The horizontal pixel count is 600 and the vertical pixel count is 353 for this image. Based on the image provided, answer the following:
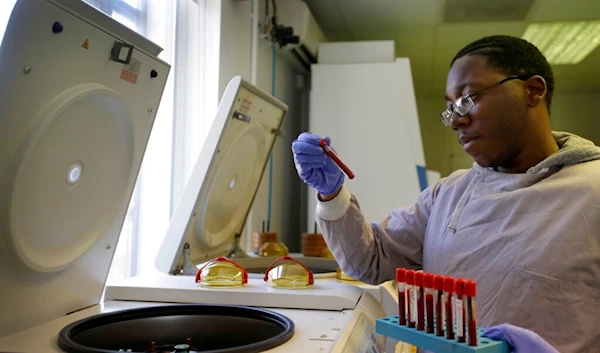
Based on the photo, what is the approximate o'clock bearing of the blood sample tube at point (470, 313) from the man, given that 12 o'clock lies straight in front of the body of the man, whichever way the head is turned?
The blood sample tube is roughly at 11 o'clock from the man.

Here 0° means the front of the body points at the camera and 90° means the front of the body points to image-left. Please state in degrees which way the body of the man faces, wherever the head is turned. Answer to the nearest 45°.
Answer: approximately 45°

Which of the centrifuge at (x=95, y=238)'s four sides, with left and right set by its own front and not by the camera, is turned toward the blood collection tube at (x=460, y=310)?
front

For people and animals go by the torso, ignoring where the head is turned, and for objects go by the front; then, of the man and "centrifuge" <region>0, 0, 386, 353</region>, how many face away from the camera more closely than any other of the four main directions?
0

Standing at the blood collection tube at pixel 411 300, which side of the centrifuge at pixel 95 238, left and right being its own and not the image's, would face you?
front

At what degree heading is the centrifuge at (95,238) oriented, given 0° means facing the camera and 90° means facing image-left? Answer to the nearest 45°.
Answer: approximately 315°
